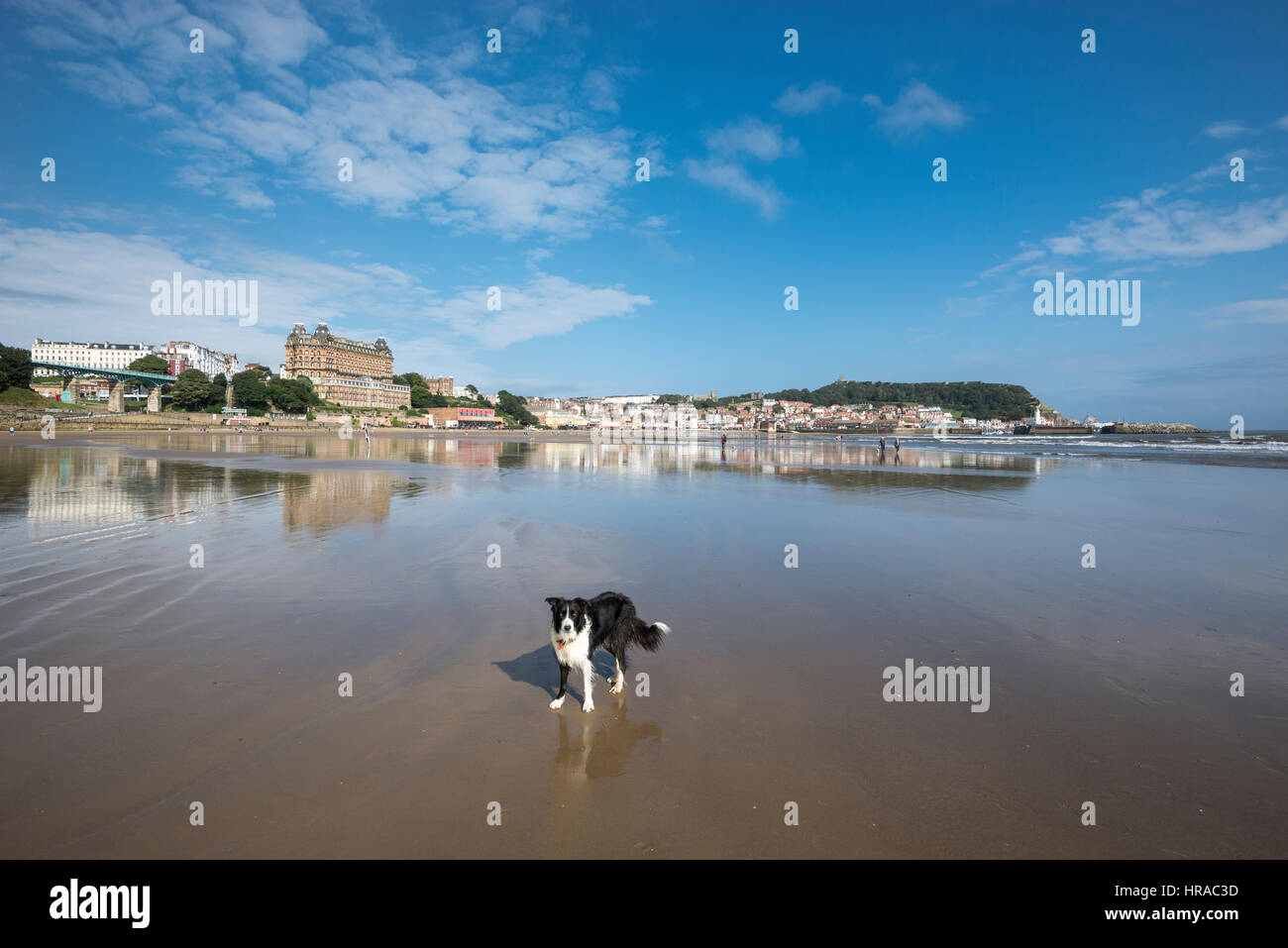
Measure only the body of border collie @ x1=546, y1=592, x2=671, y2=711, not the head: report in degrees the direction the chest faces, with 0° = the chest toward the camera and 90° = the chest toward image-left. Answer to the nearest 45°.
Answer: approximately 45°
